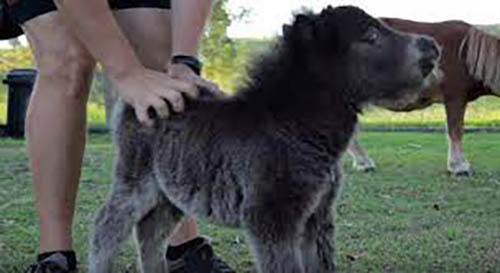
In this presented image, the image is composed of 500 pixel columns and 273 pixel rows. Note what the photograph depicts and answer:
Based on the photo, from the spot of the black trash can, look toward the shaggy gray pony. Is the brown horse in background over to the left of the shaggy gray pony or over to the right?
left

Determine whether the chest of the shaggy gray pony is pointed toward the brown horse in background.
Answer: no

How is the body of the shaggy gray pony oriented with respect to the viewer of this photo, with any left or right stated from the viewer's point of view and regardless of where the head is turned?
facing to the right of the viewer

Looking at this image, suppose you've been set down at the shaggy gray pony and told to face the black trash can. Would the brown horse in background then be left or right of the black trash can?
right

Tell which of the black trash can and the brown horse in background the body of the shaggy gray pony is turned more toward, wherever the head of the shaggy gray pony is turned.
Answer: the brown horse in background

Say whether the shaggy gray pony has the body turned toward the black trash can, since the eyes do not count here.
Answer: no
